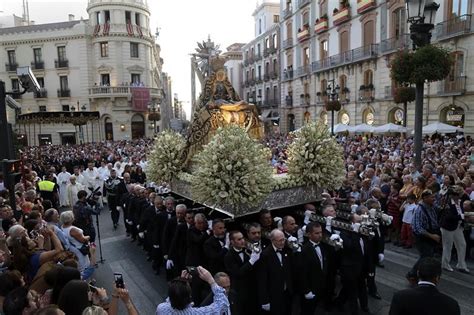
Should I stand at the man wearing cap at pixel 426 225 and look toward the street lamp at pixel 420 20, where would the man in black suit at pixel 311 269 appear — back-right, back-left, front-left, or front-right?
back-left

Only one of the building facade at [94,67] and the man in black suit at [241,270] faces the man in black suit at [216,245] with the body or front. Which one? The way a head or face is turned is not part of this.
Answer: the building facade

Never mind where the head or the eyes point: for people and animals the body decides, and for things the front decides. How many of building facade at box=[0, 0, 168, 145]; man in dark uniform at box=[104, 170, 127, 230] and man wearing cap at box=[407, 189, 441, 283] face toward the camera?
2

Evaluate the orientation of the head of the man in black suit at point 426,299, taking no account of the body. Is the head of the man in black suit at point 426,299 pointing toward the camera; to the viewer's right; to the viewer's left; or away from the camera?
away from the camera

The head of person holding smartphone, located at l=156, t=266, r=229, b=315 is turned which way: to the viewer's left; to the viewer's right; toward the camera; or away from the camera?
away from the camera

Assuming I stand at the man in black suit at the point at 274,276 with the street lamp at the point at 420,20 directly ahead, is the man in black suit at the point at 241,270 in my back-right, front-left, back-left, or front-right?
back-left

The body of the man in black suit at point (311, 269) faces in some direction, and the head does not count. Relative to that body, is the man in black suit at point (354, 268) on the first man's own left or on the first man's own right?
on the first man's own left

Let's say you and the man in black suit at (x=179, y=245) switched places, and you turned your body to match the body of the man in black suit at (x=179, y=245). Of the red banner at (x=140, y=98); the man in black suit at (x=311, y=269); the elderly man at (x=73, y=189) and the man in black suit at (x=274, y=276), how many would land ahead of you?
2
